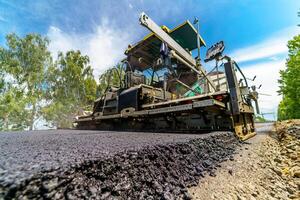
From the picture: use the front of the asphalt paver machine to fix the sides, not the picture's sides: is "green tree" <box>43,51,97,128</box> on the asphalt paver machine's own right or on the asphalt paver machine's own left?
on the asphalt paver machine's own left

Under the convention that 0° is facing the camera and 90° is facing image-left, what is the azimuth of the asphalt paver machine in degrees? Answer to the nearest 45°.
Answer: approximately 225°

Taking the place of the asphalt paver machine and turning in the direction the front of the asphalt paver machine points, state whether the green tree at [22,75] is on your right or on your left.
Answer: on your left
